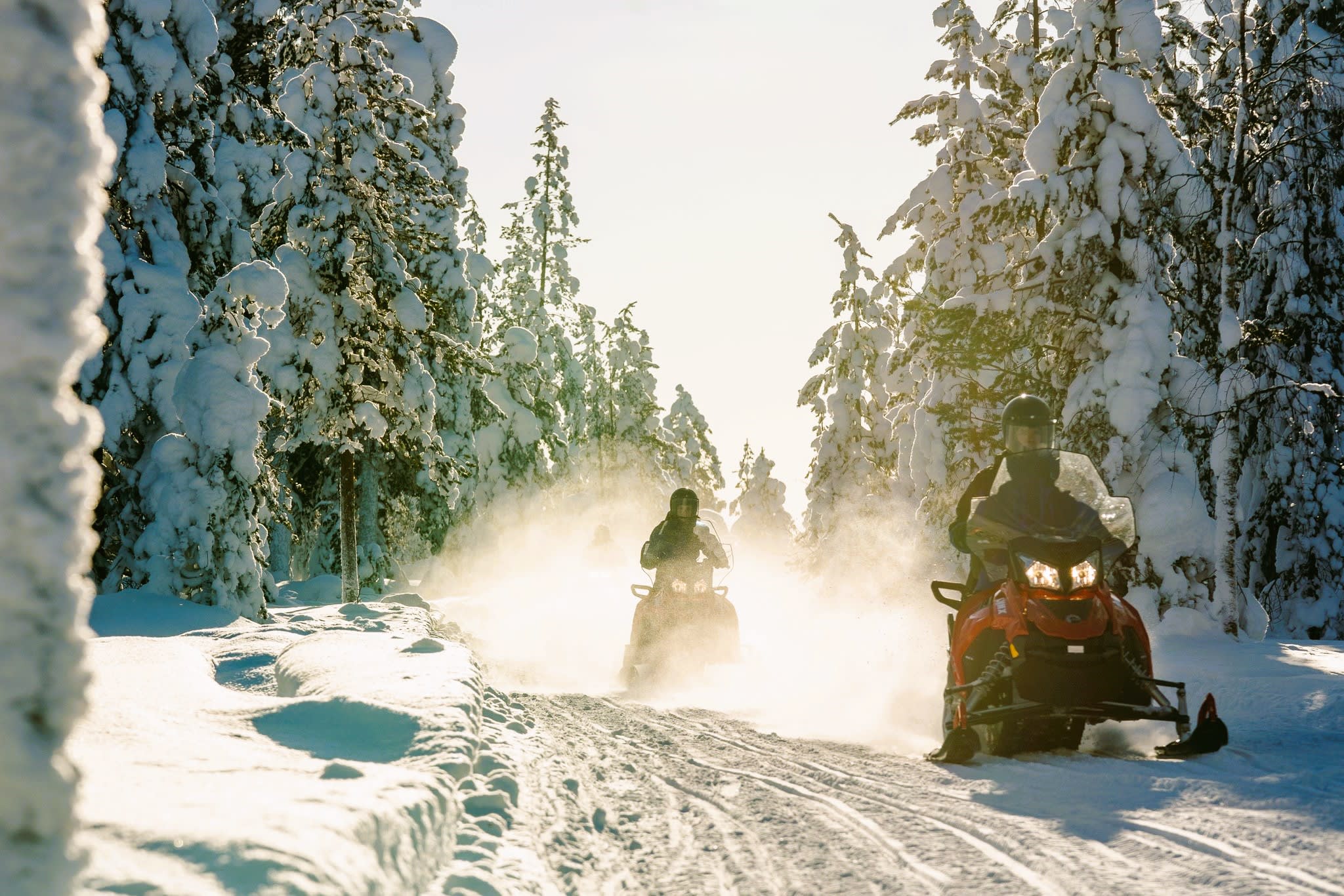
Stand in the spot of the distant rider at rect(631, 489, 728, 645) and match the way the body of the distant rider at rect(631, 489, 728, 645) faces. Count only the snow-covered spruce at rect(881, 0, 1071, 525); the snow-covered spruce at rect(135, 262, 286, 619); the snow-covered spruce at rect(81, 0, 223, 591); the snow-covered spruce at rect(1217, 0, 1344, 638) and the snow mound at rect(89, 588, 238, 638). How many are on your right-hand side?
3

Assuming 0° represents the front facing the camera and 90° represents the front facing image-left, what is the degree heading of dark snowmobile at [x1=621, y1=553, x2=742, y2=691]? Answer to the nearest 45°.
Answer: approximately 0°

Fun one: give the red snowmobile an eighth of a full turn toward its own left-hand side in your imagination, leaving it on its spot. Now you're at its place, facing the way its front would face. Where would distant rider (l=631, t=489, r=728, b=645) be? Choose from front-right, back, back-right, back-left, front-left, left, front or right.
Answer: back

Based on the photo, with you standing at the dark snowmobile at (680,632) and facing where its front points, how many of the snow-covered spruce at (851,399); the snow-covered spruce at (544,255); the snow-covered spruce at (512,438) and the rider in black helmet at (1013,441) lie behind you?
3

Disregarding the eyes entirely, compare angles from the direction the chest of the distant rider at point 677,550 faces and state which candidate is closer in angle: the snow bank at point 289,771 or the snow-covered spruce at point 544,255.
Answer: the snow bank

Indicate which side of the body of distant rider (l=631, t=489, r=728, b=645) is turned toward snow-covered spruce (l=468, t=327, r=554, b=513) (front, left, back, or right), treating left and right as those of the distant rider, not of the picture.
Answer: back

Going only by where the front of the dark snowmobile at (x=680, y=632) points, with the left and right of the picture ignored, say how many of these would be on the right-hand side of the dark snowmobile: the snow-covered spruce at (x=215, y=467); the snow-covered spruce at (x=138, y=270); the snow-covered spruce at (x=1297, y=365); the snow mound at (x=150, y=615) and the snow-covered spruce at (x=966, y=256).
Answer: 3

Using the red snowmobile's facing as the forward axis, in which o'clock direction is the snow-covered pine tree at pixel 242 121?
The snow-covered pine tree is roughly at 4 o'clock from the red snowmobile.

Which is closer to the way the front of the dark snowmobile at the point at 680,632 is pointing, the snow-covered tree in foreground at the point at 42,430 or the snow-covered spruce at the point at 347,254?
the snow-covered tree in foreground

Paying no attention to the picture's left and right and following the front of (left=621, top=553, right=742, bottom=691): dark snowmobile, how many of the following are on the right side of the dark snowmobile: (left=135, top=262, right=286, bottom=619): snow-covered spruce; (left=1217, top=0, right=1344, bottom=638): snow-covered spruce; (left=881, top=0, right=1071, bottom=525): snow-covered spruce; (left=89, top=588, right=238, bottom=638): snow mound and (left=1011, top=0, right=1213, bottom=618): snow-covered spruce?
2

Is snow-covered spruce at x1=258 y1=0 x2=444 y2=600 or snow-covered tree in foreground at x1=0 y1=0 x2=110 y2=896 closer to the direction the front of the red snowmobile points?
the snow-covered tree in foreground

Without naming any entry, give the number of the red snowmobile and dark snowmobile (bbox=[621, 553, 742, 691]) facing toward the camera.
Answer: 2

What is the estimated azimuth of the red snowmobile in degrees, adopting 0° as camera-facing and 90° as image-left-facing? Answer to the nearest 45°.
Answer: approximately 0°
